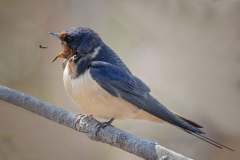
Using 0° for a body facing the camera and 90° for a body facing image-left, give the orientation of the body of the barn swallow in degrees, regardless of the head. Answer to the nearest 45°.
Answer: approximately 90°
